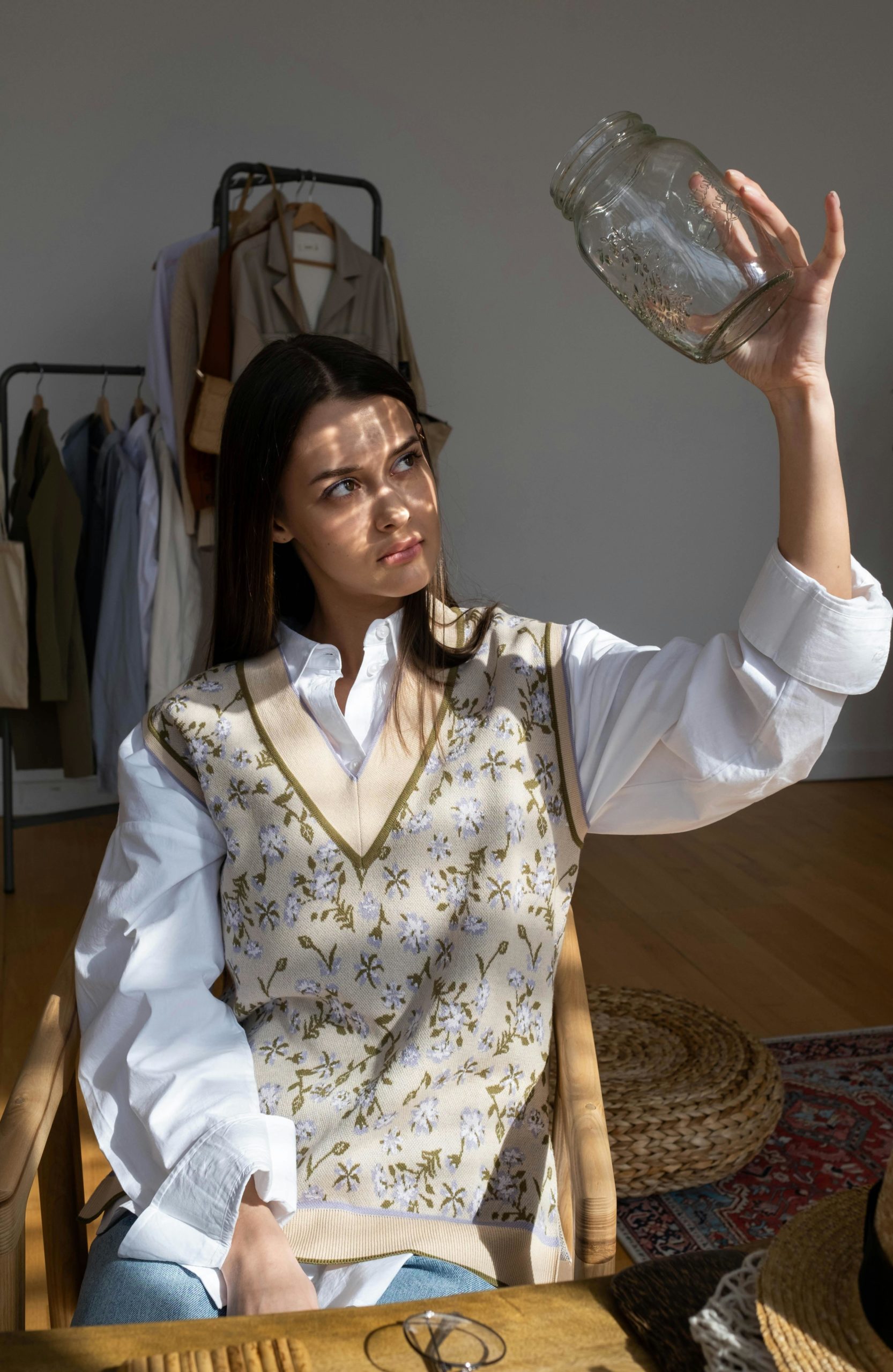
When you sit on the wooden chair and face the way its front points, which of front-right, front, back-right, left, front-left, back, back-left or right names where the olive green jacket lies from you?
back

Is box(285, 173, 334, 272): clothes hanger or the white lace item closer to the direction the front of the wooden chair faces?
the white lace item

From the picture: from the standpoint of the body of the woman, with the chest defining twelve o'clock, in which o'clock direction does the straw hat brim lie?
The straw hat brim is roughly at 11 o'clock from the woman.

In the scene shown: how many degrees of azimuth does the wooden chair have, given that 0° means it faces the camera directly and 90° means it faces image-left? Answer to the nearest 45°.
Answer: approximately 0°

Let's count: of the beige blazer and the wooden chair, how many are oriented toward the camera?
2

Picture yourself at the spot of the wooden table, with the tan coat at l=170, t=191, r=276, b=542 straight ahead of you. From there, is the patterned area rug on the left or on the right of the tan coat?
right

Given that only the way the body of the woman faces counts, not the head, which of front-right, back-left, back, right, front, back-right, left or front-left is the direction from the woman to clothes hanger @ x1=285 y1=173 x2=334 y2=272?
back
